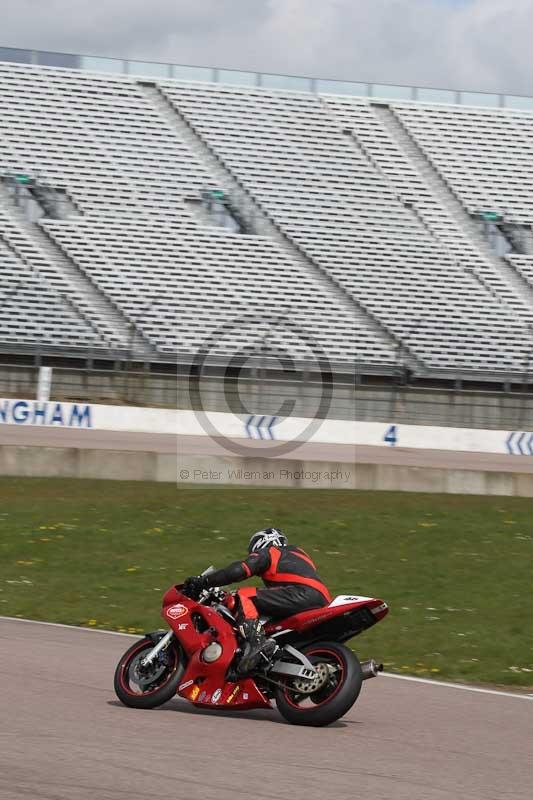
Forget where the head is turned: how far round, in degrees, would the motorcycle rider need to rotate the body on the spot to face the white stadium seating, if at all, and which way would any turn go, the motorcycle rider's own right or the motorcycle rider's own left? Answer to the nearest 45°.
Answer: approximately 90° to the motorcycle rider's own right

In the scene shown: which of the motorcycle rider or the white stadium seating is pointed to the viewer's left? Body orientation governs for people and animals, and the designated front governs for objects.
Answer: the motorcycle rider

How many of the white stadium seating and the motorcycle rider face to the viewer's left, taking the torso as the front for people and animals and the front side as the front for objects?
1

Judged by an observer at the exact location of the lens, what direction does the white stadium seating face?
facing the viewer and to the right of the viewer

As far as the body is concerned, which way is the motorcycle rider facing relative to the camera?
to the viewer's left

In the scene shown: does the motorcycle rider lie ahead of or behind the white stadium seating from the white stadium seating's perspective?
ahead
